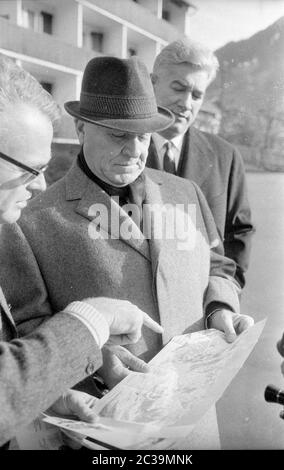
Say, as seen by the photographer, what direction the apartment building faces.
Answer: facing the viewer and to the right of the viewer

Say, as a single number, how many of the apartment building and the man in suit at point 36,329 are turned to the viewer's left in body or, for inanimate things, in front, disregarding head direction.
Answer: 0

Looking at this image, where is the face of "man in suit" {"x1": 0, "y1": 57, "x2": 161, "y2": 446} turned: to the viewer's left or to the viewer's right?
to the viewer's right

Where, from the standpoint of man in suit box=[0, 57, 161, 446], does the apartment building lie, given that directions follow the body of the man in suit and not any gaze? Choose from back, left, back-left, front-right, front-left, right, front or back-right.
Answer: left

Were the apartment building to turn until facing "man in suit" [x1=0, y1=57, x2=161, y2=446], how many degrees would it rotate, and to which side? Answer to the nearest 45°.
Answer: approximately 45° to its right

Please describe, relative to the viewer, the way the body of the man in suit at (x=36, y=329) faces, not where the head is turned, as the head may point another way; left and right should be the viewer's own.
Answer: facing to the right of the viewer
